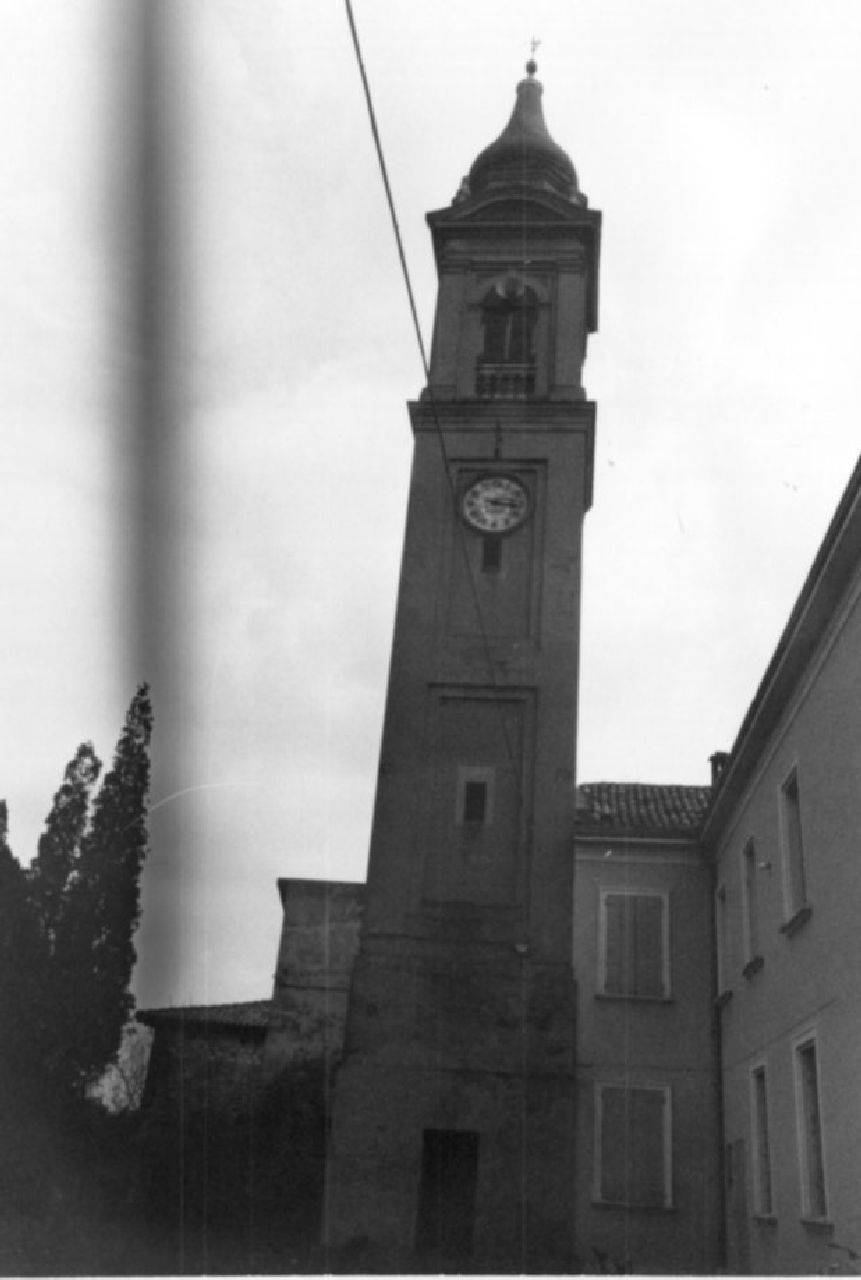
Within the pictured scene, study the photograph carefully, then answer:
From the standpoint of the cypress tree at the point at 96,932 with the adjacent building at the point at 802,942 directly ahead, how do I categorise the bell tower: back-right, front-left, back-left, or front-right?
front-left

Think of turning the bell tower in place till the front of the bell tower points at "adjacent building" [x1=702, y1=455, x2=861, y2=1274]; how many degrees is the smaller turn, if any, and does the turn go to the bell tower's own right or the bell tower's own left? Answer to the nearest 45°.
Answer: approximately 45° to the bell tower's own left

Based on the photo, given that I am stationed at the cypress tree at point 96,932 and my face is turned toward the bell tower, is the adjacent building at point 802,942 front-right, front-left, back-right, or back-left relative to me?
front-right

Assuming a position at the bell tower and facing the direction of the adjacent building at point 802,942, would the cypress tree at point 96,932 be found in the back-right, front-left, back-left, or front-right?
back-right

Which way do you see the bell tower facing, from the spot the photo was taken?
facing the viewer

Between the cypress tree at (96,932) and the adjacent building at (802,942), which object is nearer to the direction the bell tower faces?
the adjacent building

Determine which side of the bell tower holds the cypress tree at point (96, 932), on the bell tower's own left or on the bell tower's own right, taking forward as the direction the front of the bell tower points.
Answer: on the bell tower's own right
